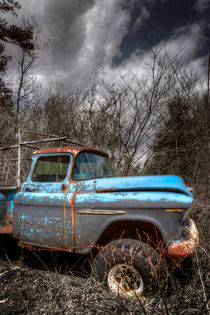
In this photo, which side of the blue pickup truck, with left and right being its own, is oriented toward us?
right
